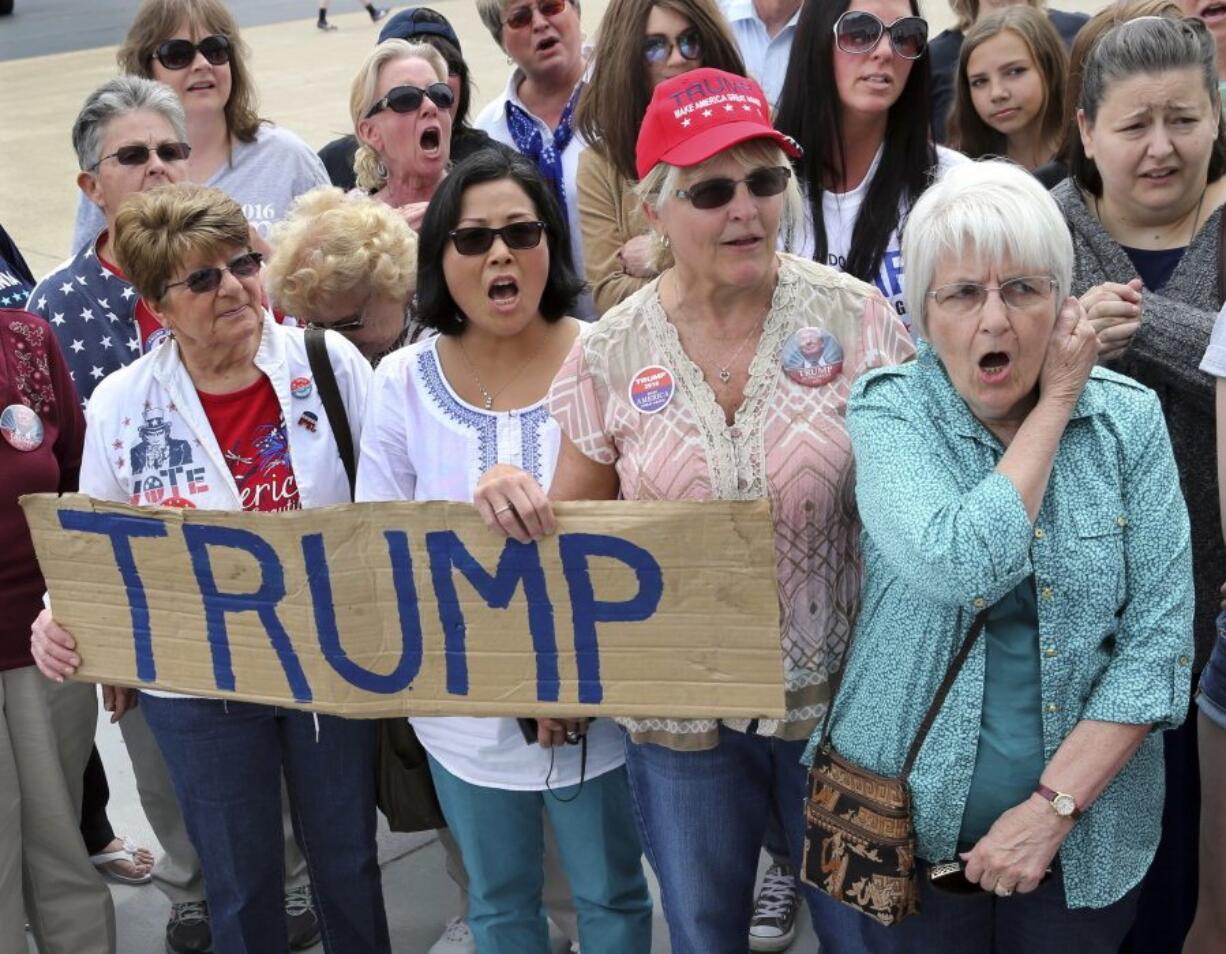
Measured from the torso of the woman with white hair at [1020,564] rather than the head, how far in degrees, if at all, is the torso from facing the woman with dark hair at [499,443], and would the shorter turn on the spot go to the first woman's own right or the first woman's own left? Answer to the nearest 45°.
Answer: approximately 135° to the first woman's own right

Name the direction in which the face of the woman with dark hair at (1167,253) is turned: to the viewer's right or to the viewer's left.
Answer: to the viewer's left

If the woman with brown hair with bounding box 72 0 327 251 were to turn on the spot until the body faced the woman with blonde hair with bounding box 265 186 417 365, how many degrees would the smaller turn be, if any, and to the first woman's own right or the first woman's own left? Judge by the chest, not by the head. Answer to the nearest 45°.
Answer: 0° — they already face them

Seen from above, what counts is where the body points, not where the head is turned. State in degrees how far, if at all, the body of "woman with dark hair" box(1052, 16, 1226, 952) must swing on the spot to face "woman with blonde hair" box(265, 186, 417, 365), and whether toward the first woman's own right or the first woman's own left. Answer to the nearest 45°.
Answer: approximately 90° to the first woman's own right

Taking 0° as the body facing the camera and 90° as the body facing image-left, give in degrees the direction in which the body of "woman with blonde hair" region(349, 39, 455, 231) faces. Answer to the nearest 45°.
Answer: approximately 315°

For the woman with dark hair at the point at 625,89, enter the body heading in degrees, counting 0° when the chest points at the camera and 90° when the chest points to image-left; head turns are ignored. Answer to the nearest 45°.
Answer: approximately 0°
